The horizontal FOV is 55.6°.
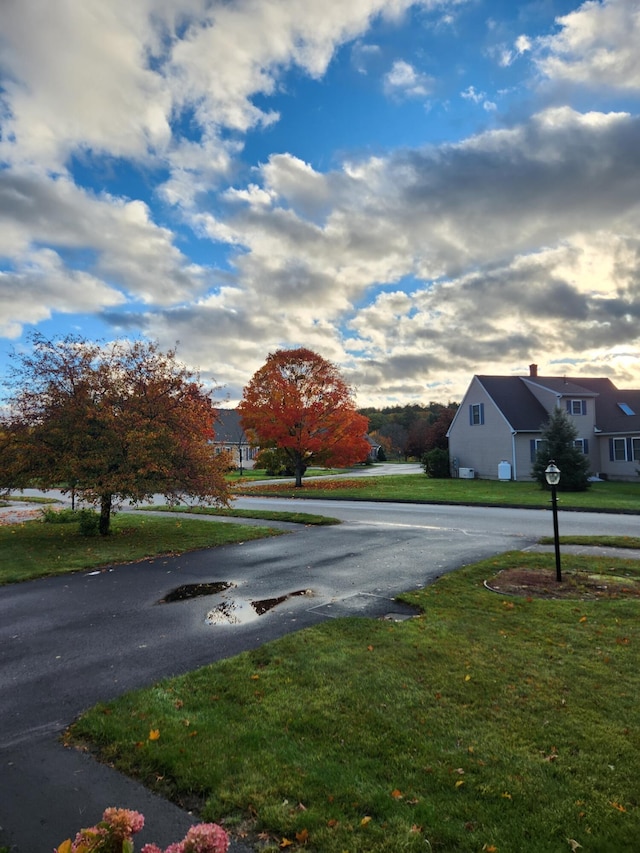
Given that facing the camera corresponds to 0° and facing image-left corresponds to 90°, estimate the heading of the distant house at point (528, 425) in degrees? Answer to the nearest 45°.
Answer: approximately 315°

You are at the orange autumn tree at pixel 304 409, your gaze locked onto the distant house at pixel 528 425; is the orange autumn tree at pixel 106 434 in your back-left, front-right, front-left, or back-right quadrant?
back-right

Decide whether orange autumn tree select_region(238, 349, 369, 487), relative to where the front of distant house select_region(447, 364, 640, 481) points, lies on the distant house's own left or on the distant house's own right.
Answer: on the distant house's own right

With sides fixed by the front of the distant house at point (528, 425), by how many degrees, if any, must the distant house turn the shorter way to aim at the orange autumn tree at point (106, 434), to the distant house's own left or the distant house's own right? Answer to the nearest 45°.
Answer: approximately 45° to the distant house's own right
